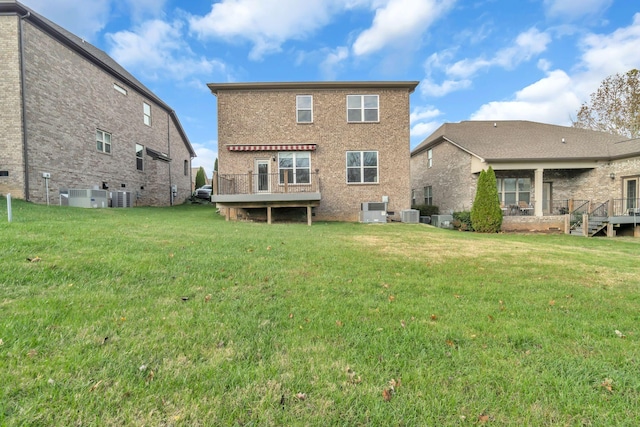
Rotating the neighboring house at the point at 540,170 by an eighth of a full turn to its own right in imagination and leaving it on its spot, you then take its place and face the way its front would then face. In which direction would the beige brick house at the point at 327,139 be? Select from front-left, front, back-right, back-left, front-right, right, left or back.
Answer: back-left

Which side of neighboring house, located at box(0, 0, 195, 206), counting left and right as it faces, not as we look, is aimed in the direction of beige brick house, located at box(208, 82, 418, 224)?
right

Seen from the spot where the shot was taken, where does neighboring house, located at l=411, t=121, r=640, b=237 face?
facing away from the viewer and to the left of the viewer

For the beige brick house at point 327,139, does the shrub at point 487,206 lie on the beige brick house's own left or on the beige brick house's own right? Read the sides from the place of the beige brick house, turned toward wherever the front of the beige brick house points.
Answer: on the beige brick house's own right

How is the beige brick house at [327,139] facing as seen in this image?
away from the camera

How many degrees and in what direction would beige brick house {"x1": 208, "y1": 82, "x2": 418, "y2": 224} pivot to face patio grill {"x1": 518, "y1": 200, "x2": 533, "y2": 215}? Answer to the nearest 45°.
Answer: approximately 90° to its right

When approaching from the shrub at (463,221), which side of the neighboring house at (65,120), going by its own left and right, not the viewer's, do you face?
right

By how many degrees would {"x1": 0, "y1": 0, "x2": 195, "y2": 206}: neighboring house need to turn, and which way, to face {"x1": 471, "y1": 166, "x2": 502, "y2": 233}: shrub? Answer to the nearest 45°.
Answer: approximately 90° to its right

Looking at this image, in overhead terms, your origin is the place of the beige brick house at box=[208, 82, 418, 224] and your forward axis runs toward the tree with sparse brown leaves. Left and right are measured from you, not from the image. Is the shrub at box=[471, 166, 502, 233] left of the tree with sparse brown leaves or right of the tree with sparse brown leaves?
right

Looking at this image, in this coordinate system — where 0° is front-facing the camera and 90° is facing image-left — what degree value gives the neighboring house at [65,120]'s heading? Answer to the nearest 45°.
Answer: approximately 225°
